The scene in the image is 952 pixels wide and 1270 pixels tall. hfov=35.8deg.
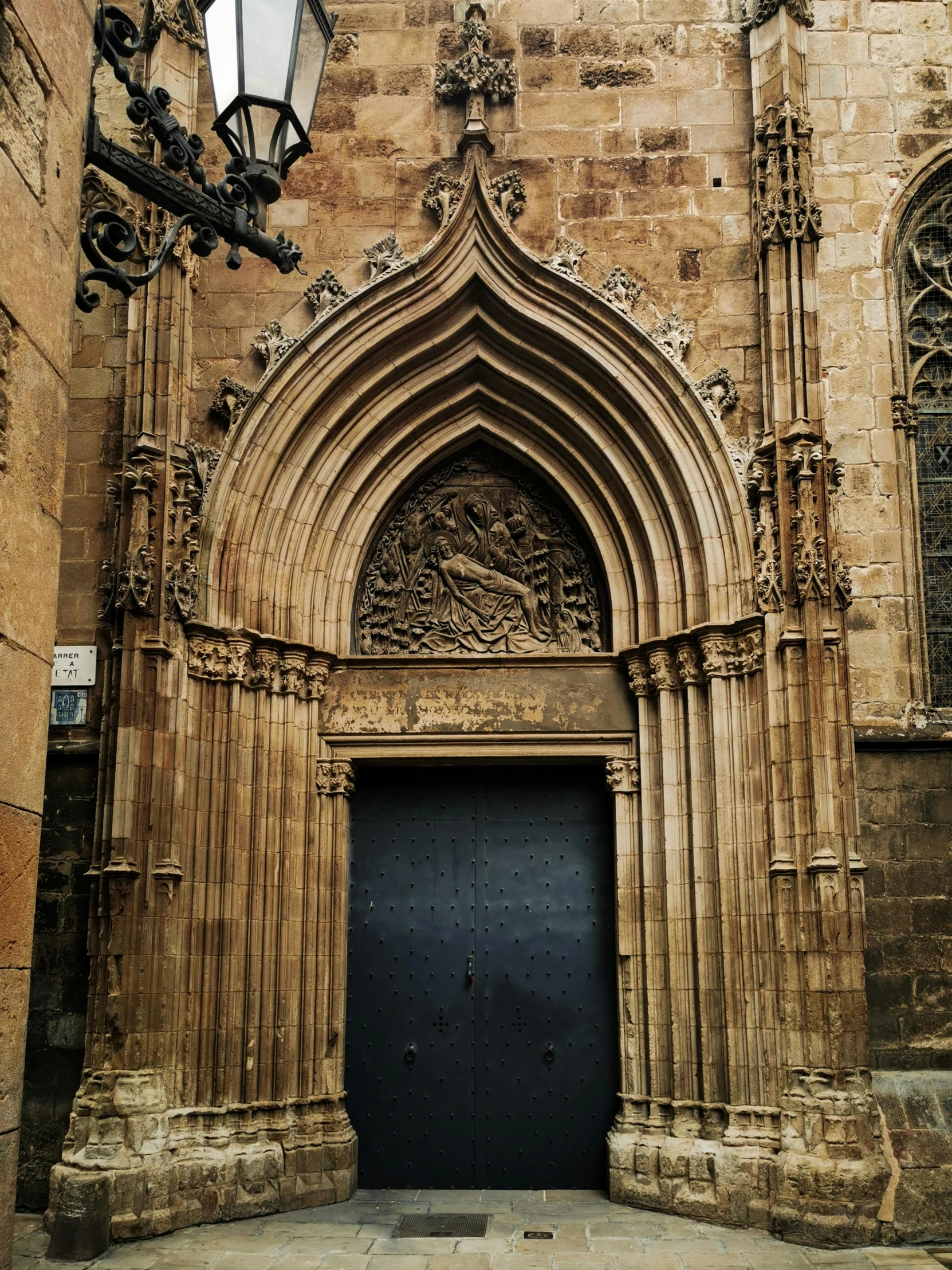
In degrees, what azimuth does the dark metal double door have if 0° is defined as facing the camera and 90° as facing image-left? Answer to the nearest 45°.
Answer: approximately 0°

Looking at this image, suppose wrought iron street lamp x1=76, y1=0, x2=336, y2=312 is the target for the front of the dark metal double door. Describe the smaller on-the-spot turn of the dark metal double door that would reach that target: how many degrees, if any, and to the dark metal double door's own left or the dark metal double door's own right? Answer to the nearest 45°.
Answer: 0° — it already faces it

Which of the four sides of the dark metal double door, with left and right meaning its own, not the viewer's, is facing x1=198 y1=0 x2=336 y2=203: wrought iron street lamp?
front
